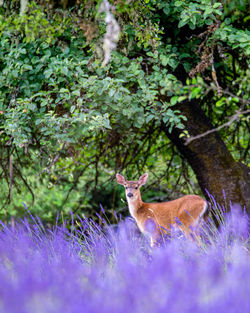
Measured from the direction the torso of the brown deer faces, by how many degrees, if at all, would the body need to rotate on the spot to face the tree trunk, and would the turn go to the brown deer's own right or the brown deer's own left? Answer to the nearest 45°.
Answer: approximately 135° to the brown deer's own right

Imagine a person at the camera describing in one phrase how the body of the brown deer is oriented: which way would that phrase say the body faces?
to the viewer's left
